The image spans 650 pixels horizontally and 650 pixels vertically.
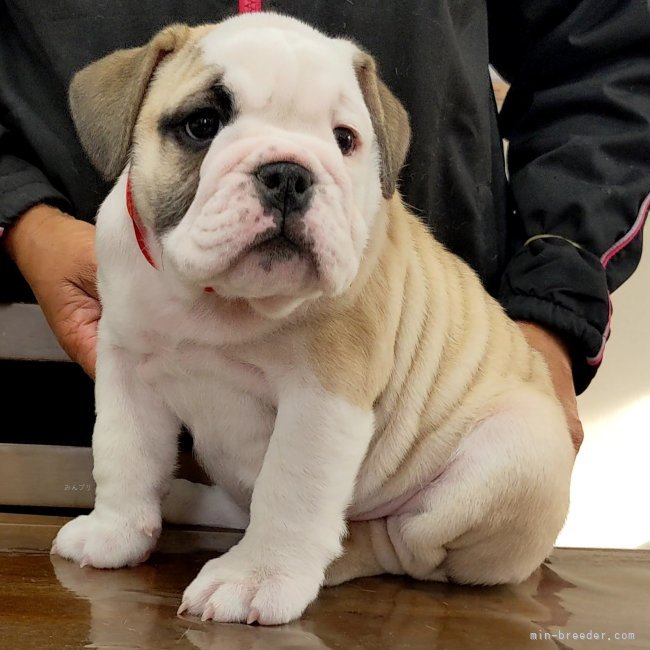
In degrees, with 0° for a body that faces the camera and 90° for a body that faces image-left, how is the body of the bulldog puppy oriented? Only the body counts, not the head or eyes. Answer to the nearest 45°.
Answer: approximately 45°
